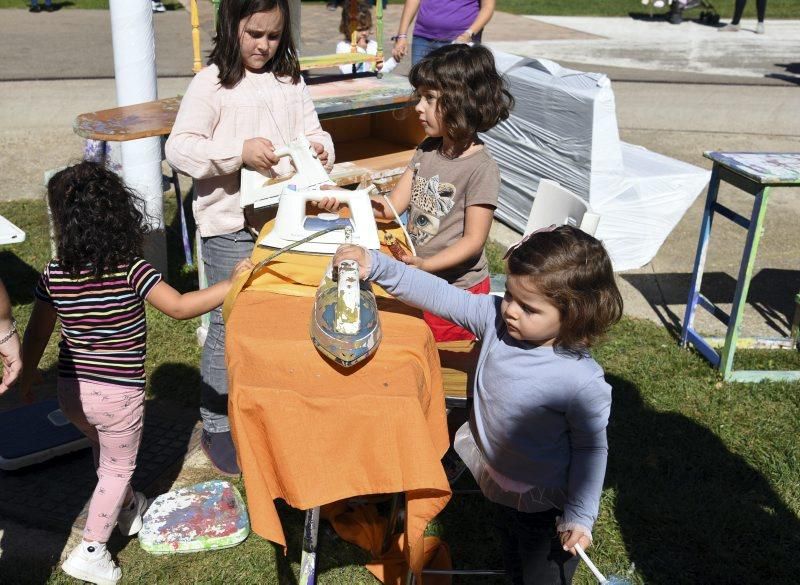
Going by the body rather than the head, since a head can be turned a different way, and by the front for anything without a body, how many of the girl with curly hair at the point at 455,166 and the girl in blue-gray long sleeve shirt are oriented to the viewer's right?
0

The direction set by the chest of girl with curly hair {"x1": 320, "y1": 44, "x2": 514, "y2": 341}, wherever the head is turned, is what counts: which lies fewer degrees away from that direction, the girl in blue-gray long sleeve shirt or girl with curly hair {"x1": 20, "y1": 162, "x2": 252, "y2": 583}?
the girl with curly hair

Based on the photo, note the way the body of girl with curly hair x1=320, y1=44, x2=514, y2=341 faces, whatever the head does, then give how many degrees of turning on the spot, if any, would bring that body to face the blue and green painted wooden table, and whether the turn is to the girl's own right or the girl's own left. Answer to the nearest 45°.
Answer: approximately 180°

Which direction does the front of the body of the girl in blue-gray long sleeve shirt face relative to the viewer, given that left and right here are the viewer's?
facing the viewer and to the left of the viewer

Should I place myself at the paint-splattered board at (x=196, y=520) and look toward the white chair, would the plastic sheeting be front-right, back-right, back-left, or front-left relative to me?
front-left

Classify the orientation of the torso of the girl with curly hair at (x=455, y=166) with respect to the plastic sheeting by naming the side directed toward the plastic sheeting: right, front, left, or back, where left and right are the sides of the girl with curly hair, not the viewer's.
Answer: back

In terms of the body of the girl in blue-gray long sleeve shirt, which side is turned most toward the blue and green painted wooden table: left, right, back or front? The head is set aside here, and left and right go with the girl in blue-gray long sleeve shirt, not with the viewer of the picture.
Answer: back

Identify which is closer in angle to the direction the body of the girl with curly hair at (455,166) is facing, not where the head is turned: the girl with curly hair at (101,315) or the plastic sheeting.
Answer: the girl with curly hair

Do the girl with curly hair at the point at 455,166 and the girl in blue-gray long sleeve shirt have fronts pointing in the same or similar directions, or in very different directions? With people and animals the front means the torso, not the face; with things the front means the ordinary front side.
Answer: same or similar directions

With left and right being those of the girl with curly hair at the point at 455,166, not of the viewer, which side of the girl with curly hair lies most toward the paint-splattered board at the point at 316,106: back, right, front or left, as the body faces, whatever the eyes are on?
right

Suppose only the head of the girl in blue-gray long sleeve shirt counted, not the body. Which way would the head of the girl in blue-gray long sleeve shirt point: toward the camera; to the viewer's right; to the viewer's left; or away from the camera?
to the viewer's left
